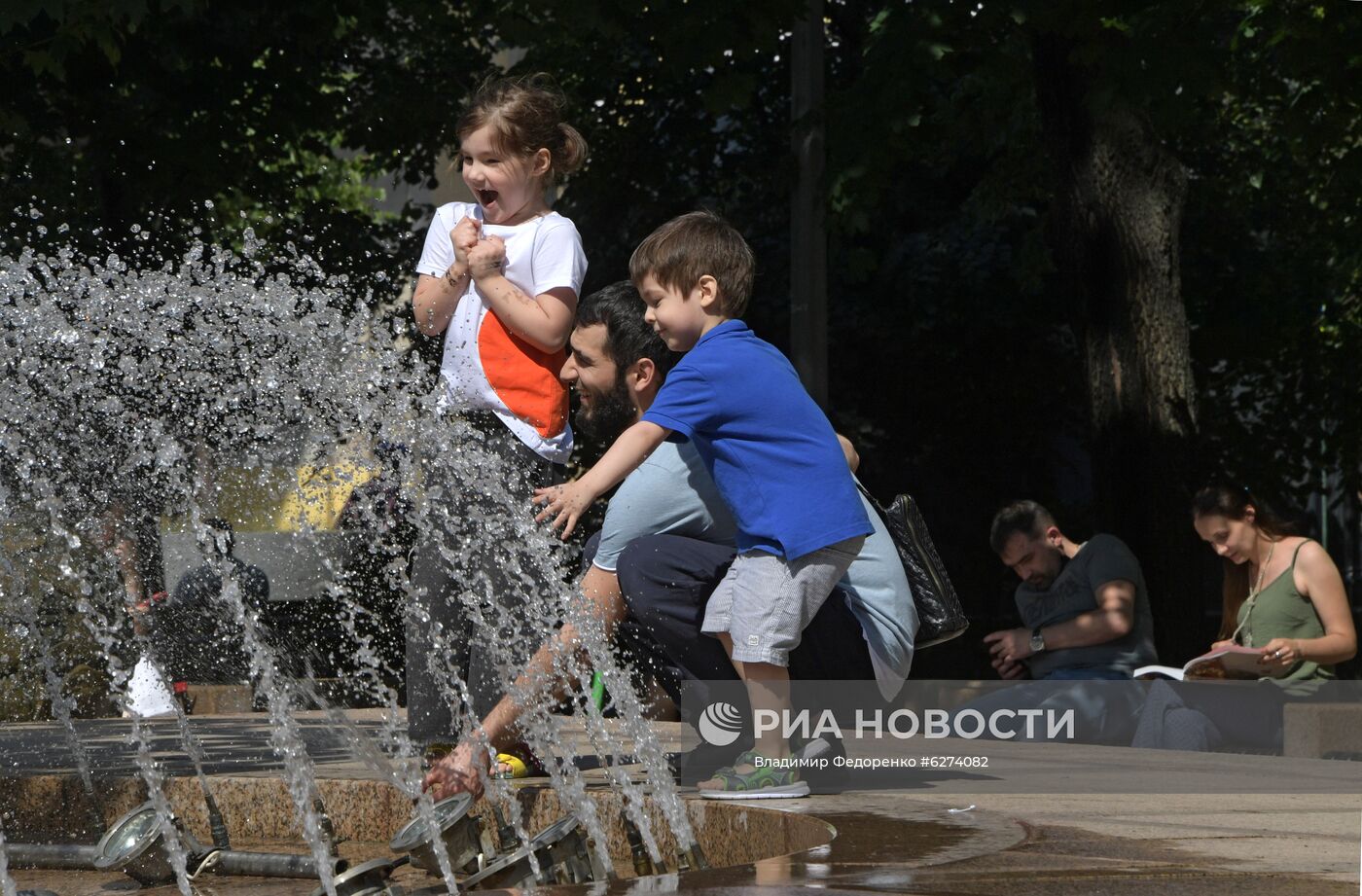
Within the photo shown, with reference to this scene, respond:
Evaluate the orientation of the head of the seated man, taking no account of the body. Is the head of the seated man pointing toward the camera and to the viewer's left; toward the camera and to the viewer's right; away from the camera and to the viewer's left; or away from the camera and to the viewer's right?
toward the camera and to the viewer's left

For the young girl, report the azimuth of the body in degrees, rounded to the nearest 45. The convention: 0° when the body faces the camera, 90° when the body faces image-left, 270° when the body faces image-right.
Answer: approximately 45°

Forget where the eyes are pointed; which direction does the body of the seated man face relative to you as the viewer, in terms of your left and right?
facing the viewer and to the left of the viewer

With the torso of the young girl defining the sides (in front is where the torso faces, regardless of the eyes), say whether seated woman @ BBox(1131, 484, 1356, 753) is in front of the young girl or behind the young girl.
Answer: behind

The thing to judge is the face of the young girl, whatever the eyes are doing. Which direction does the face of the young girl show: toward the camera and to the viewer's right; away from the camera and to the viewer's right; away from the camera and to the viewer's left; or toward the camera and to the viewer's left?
toward the camera and to the viewer's left

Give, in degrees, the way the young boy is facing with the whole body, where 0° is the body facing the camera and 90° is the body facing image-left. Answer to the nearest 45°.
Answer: approximately 90°

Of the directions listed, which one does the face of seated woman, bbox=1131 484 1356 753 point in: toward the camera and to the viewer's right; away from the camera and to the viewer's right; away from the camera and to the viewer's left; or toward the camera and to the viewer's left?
toward the camera and to the viewer's left

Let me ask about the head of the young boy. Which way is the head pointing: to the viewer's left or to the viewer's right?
to the viewer's left
